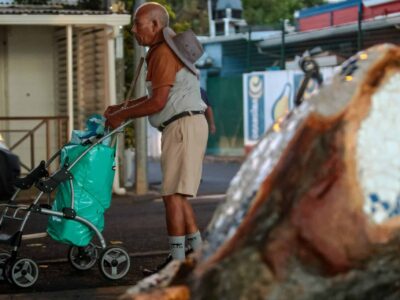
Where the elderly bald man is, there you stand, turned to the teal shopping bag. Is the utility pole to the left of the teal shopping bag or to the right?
right

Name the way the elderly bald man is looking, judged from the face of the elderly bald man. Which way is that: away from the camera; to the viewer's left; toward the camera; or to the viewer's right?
to the viewer's left

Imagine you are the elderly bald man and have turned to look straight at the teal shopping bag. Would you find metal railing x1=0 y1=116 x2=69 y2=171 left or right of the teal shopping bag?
right

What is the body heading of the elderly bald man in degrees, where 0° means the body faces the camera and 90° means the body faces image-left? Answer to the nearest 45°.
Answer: approximately 90°

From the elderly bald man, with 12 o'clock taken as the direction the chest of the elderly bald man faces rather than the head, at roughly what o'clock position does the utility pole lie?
The utility pole is roughly at 3 o'clock from the elderly bald man.

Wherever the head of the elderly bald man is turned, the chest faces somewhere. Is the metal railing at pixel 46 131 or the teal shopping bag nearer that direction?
the teal shopping bag

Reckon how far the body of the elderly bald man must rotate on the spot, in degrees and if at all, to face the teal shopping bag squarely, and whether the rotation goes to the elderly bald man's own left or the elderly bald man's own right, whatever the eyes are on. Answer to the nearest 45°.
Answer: approximately 45° to the elderly bald man's own right

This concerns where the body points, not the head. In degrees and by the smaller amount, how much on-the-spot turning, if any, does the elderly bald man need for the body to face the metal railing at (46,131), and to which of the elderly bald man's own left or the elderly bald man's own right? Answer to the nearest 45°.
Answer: approximately 90° to the elderly bald man's own right
